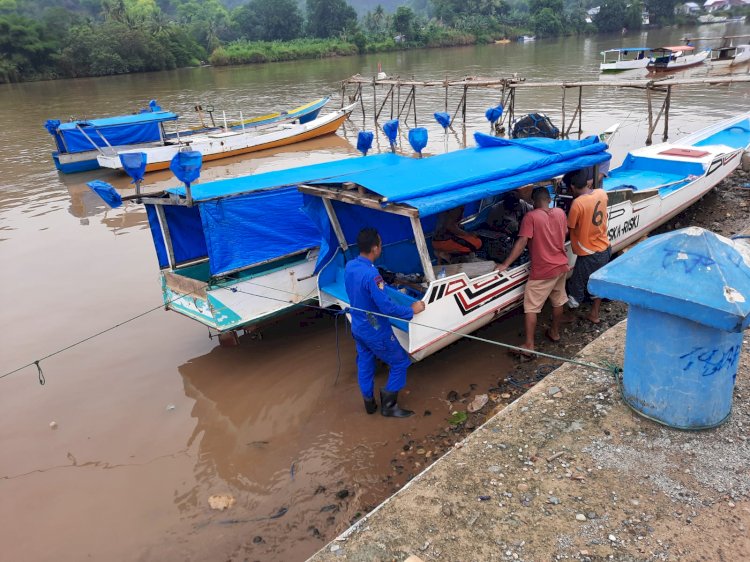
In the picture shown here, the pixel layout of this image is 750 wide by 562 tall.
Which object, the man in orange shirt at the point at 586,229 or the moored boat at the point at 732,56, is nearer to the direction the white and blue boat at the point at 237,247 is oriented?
the moored boat

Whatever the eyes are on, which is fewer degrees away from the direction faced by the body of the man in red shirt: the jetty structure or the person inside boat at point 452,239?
the person inside boat

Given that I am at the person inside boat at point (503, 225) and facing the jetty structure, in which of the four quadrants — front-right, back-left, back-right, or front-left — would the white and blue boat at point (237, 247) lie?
back-left

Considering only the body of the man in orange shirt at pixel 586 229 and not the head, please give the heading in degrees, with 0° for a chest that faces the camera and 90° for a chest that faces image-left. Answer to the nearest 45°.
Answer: approximately 135°

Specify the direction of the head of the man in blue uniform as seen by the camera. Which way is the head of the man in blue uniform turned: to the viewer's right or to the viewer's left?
to the viewer's right

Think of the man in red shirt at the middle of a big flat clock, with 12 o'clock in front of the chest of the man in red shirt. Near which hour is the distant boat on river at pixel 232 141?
The distant boat on river is roughly at 12 o'clock from the man in red shirt.
